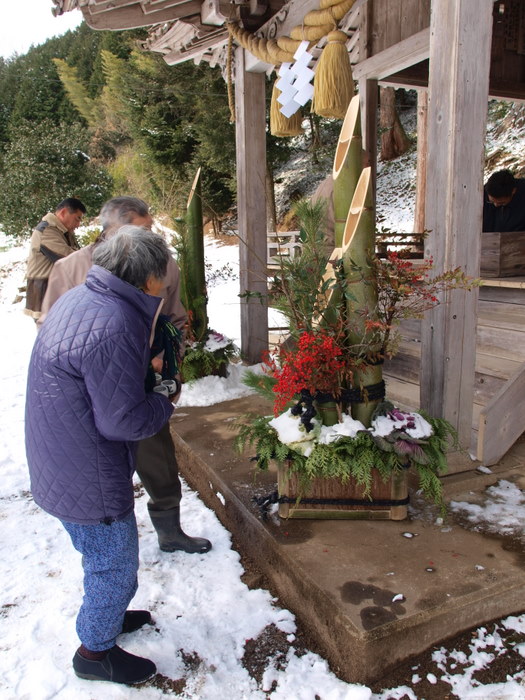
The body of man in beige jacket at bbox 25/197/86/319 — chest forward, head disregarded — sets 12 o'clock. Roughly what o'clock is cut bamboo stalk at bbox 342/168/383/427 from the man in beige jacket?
The cut bamboo stalk is roughly at 2 o'clock from the man in beige jacket.

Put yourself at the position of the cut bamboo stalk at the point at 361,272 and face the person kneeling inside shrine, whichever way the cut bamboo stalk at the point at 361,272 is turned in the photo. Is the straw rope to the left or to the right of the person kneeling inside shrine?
left

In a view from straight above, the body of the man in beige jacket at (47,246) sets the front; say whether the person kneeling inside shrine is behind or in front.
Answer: in front

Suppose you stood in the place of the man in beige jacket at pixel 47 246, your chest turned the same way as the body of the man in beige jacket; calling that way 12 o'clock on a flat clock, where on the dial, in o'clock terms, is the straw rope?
The straw rope is roughly at 1 o'clock from the man in beige jacket.

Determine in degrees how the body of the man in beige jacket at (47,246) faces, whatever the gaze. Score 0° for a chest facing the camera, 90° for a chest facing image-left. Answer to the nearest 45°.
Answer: approximately 270°

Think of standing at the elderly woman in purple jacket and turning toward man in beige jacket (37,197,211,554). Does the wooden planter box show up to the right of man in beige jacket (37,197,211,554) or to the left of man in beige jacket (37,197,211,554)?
right

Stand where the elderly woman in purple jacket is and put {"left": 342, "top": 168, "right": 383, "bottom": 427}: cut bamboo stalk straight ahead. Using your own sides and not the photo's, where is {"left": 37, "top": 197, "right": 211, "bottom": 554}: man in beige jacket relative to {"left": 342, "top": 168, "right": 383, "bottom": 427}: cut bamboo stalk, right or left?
left

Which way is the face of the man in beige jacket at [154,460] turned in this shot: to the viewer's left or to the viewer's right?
to the viewer's right

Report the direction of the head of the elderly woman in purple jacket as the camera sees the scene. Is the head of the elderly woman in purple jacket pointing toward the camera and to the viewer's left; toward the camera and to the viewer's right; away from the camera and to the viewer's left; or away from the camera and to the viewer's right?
away from the camera and to the viewer's right

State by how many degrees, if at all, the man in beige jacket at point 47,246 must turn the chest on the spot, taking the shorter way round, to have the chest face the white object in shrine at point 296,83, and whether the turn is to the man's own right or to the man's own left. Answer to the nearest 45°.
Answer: approximately 45° to the man's own right

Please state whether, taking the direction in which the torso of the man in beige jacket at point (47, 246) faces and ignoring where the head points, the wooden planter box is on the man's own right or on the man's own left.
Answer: on the man's own right

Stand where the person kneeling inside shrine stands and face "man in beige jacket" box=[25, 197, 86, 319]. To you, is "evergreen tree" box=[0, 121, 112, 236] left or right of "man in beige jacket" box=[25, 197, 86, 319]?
right
